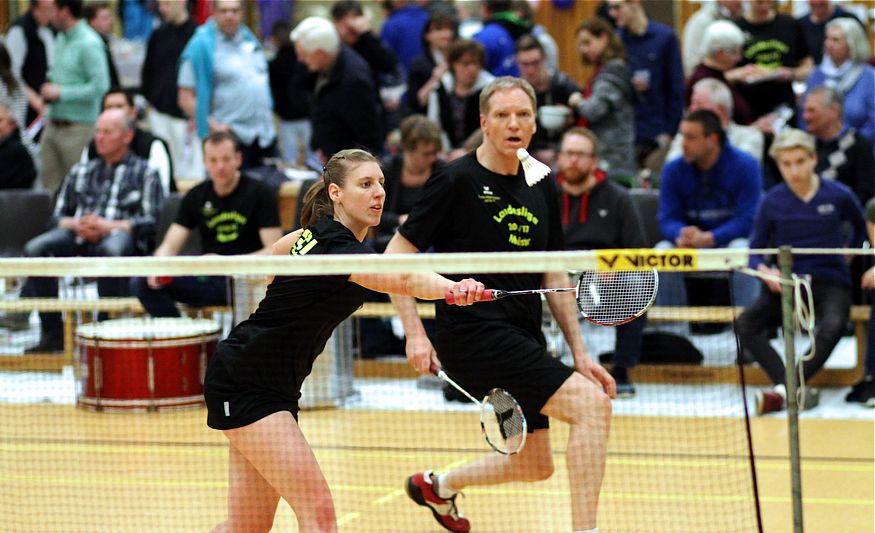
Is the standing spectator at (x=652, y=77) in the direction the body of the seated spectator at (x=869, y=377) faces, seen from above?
no

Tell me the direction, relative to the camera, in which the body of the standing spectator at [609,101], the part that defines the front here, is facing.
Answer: to the viewer's left

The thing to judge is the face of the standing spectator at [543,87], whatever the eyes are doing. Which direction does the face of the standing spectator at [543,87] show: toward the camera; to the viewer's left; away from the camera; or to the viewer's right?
toward the camera

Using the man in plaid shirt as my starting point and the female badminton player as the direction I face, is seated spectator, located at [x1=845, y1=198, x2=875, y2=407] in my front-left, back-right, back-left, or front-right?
front-left

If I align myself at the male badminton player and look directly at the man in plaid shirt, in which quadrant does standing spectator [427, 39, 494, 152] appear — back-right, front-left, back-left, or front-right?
front-right

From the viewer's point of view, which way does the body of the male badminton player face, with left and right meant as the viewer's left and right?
facing the viewer and to the right of the viewer

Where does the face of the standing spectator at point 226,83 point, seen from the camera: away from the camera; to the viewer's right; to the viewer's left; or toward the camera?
toward the camera

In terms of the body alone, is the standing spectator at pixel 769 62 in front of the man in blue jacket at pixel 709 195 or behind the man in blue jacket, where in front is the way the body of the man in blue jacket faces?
behind

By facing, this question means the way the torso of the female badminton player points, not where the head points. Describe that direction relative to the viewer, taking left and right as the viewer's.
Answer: facing to the right of the viewer

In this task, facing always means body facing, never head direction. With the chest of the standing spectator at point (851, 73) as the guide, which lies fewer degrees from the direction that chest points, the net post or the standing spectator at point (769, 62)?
the net post

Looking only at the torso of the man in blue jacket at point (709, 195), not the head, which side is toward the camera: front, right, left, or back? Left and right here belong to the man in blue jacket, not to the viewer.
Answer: front

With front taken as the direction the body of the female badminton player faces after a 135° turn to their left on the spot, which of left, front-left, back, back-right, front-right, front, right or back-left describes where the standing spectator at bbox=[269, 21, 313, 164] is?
front-right

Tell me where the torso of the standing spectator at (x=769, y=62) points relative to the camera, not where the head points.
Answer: toward the camera

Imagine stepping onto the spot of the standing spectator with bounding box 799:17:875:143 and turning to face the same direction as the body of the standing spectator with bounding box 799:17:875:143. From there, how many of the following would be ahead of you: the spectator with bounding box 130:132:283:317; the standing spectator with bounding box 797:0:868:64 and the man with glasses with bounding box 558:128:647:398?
2

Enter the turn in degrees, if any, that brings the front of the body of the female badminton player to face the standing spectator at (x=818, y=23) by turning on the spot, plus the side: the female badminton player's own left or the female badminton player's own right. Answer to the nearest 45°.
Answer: approximately 45° to the female badminton player's own left
